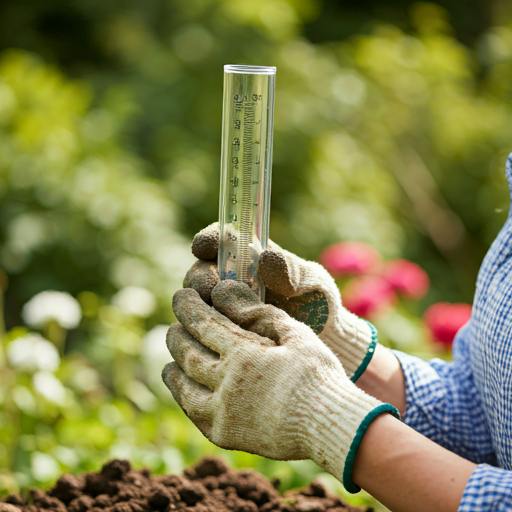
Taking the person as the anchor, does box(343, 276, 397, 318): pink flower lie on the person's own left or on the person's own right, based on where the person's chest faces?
on the person's own right

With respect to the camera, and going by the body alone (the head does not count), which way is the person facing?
to the viewer's left

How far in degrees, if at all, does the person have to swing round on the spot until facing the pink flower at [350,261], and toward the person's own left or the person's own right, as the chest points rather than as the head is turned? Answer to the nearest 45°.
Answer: approximately 90° to the person's own right

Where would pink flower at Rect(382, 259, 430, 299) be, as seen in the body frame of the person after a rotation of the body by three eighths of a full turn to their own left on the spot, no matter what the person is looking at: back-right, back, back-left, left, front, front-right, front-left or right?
back-left
